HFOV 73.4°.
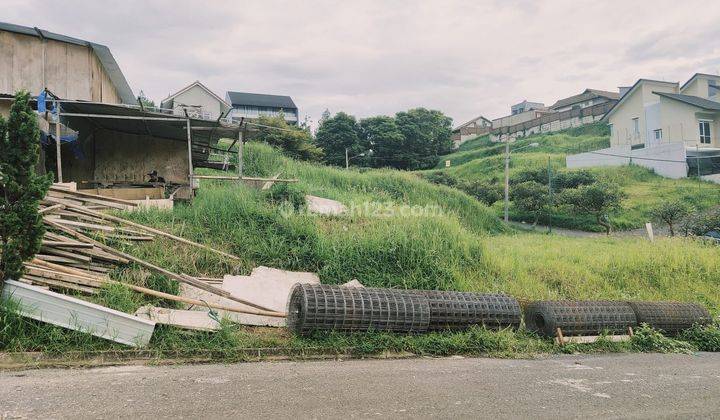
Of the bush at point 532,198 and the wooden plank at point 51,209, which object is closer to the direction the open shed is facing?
the wooden plank

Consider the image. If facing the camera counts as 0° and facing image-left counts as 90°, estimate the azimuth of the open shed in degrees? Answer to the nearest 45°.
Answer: approximately 0°

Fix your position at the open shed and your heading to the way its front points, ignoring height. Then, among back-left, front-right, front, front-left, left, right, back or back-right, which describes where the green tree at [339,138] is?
back-left

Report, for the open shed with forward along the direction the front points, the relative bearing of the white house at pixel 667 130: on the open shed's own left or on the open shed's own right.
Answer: on the open shed's own left

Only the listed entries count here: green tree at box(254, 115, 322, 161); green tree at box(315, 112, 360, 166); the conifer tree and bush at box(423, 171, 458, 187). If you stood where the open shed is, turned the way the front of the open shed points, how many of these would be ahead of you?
1

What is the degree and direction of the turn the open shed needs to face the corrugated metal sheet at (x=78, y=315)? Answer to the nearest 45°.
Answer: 0° — it already faces it

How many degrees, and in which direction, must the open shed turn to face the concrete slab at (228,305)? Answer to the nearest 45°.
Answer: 0° — it already faces it

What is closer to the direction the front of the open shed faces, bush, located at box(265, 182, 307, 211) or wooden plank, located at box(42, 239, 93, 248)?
the wooden plank

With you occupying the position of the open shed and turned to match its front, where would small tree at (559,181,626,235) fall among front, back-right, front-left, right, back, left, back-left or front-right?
left

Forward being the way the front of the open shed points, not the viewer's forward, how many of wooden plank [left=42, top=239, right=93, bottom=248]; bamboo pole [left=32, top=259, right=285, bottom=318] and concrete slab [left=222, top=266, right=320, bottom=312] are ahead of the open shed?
3

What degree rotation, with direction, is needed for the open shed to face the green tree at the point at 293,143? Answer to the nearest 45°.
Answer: approximately 135° to its left

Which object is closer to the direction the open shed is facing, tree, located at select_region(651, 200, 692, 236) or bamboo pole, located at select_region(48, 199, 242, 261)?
the bamboo pole

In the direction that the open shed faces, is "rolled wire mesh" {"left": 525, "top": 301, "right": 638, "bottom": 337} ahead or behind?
ahead
